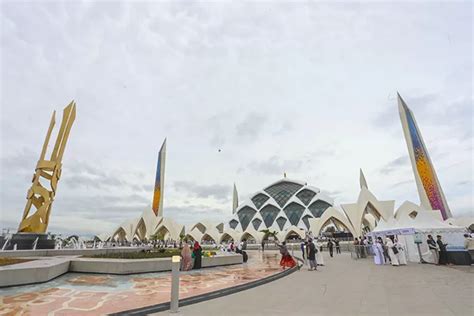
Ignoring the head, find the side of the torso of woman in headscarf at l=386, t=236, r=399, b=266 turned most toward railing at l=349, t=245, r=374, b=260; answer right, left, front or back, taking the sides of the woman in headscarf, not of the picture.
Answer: right

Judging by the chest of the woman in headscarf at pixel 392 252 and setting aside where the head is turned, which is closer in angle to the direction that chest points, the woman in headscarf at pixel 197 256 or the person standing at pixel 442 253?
the woman in headscarf

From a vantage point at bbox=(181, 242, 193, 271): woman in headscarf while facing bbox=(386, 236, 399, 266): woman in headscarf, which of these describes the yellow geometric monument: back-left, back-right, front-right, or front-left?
back-left

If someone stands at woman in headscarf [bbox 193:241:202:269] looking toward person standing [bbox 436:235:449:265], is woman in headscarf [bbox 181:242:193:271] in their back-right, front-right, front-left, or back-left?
back-right

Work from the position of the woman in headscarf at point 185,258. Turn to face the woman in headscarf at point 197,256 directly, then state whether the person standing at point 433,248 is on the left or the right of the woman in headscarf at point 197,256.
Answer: right
